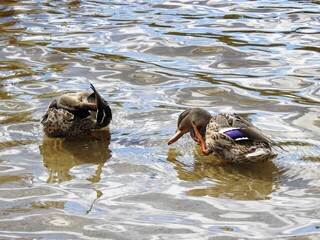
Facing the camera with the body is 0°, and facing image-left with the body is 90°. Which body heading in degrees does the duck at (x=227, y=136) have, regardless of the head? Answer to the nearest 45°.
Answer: approximately 90°

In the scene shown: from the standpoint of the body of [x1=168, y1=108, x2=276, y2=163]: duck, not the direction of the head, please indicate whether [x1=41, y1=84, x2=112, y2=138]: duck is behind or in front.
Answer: in front
